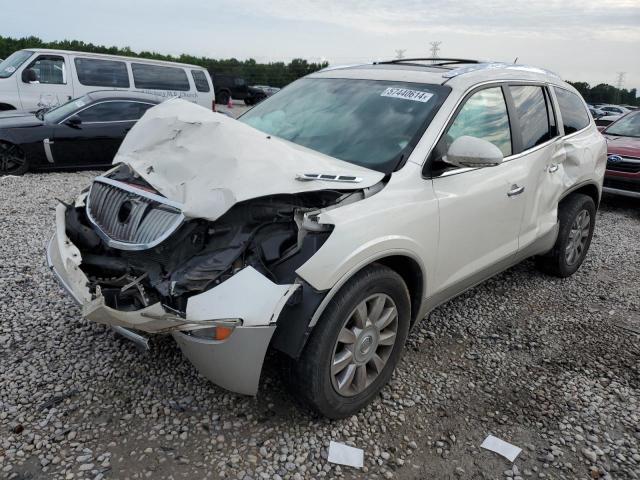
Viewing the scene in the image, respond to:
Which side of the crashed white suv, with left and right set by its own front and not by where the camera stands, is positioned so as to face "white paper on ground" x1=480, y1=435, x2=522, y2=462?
left

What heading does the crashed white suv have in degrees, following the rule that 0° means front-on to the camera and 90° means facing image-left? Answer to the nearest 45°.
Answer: approximately 45°

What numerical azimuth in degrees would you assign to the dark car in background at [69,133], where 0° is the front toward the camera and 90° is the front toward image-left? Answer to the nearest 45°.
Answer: approximately 90°

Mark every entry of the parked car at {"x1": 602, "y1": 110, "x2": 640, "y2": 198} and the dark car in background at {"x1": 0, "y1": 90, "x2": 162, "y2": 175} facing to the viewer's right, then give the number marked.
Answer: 0

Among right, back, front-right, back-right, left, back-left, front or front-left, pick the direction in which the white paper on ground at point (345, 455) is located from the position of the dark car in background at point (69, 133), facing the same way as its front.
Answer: left

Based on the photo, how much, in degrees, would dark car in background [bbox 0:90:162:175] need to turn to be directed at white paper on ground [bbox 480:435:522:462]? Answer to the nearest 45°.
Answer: approximately 90° to its left

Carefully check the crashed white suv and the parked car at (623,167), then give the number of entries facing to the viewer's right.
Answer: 0

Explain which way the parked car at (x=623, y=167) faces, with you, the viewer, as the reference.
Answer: facing the viewer and to the left of the viewer

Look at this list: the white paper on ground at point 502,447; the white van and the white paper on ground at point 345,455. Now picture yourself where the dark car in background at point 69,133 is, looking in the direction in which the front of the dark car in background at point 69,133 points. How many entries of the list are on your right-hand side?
1
